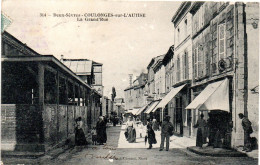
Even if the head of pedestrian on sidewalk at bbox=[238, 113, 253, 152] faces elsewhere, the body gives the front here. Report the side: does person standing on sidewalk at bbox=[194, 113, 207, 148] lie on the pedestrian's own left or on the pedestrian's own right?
on the pedestrian's own right
